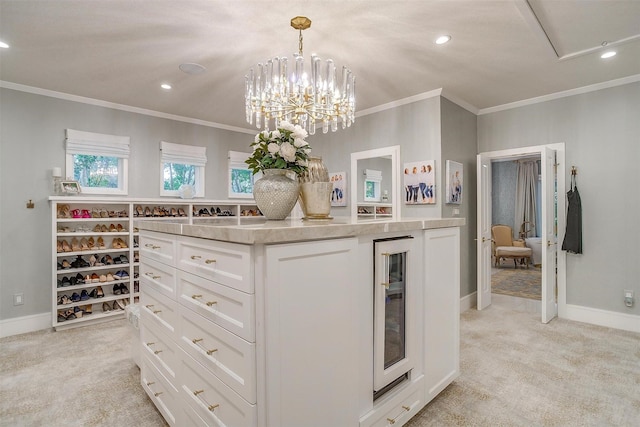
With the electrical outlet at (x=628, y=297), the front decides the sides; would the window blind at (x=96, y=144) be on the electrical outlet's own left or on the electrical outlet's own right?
on the electrical outlet's own right

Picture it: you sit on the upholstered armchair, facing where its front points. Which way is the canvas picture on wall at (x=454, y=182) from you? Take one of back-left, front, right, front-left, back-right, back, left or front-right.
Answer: front-right

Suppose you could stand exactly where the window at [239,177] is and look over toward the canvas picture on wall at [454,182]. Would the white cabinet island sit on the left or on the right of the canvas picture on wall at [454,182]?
right

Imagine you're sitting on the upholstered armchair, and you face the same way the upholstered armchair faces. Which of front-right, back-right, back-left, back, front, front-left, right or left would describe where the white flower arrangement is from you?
front-right

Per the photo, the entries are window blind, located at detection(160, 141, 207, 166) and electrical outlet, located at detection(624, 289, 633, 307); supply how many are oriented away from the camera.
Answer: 0

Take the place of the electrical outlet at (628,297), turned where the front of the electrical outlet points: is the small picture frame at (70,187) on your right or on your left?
on your right

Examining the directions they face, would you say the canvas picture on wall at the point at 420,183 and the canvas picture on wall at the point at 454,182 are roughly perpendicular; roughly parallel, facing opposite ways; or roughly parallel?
roughly perpendicular

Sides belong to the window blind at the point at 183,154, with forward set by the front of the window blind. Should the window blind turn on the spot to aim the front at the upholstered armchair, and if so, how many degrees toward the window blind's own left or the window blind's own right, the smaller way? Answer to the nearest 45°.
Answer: approximately 45° to the window blind's own left
